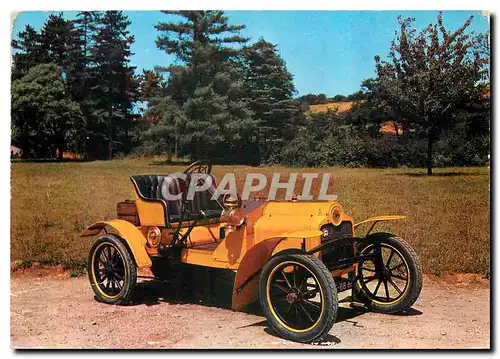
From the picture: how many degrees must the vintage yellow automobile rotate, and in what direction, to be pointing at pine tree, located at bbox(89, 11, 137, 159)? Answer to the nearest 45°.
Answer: approximately 180°

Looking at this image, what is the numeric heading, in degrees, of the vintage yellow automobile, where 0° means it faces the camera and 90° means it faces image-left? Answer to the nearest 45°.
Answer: approximately 315°

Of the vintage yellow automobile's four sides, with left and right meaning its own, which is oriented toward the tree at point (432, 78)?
left

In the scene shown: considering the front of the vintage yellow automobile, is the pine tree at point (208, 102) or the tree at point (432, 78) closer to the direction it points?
the tree

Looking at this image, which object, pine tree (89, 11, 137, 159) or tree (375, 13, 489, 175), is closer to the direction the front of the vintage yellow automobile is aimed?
the tree

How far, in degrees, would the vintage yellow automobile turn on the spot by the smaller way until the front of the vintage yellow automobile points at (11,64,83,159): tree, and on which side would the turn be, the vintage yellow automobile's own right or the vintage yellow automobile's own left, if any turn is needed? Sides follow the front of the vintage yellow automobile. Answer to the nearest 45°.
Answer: approximately 180°

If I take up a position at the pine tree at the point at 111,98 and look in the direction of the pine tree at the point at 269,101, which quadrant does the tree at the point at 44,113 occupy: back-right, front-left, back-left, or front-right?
back-right

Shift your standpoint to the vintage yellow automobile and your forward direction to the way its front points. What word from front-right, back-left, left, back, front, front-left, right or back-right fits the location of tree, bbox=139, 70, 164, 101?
back
